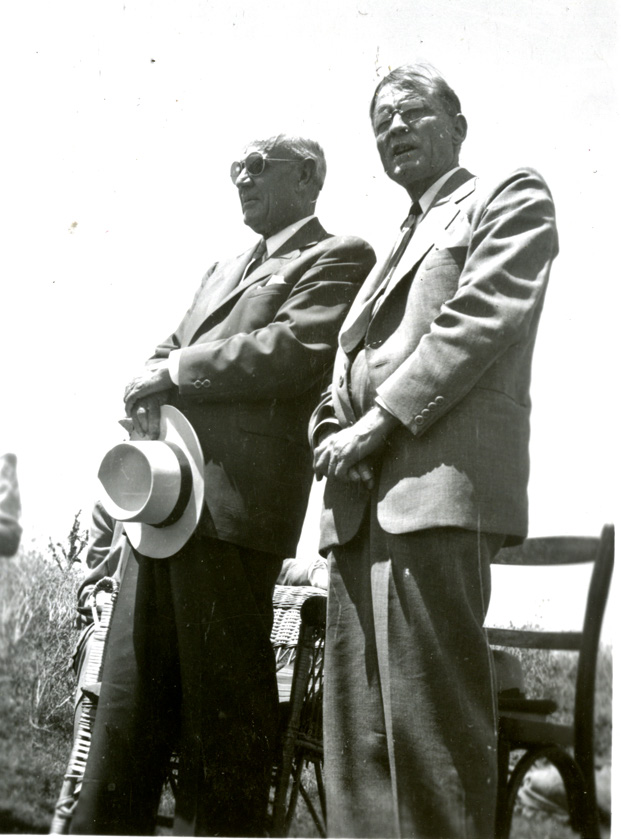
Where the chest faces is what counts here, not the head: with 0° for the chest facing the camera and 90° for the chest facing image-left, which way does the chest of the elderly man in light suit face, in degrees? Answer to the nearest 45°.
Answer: approximately 45°

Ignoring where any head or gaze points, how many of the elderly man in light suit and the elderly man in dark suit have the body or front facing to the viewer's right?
0

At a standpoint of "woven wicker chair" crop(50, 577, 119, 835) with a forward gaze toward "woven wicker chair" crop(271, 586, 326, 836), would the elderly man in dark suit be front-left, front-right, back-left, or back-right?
front-right

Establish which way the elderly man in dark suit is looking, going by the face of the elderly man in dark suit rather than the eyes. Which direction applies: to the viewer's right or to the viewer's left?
to the viewer's left

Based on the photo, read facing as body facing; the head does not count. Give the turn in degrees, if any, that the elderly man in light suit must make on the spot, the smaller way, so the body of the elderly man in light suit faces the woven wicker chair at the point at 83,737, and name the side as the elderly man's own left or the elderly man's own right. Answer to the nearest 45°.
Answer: approximately 90° to the elderly man's own right

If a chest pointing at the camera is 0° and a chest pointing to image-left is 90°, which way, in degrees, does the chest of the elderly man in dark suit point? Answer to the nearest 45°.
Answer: approximately 45°

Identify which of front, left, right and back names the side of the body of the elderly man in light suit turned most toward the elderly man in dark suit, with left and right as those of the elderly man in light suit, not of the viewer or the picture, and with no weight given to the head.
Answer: right

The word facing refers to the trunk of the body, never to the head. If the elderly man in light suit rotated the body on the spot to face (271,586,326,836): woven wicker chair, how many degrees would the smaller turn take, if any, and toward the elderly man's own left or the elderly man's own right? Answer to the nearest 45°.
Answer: approximately 90° to the elderly man's own right

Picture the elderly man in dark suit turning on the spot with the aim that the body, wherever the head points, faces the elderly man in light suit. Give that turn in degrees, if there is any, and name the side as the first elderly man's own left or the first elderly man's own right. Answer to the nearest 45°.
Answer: approximately 90° to the first elderly man's own left

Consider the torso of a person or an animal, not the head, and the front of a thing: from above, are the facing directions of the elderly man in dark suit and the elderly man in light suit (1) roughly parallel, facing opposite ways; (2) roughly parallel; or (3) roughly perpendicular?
roughly parallel

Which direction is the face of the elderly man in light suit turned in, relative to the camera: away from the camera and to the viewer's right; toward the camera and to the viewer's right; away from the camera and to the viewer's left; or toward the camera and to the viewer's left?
toward the camera and to the viewer's left
